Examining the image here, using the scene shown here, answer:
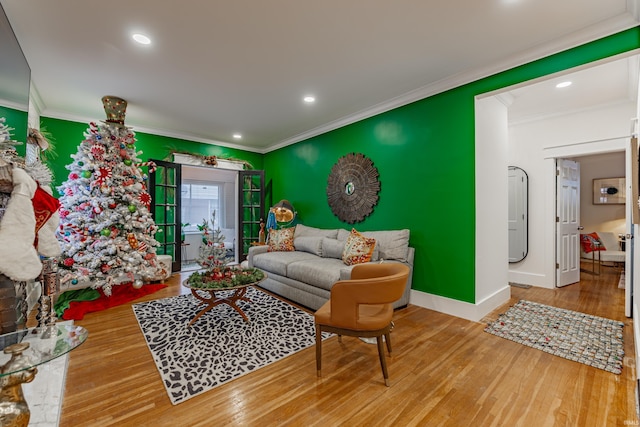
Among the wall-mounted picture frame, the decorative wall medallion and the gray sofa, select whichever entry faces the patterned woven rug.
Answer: the wall-mounted picture frame

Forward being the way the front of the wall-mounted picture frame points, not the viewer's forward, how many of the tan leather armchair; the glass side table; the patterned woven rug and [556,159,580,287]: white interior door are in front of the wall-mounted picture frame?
4

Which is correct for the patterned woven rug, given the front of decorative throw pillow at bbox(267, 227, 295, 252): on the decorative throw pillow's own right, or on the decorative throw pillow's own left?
on the decorative throw pillow's own left

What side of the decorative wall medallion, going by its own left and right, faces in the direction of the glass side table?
front

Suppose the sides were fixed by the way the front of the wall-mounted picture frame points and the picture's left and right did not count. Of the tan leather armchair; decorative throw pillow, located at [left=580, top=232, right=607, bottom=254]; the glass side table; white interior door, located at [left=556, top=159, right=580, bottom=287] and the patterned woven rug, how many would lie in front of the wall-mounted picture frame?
5

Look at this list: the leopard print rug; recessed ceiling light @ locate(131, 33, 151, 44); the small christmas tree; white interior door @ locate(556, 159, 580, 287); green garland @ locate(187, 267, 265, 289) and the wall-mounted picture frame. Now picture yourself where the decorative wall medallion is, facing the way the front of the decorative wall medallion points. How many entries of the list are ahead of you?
4

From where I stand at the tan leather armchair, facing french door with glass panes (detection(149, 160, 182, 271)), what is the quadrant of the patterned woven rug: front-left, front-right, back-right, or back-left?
back-right

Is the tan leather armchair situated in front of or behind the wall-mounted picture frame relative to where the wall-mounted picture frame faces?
in front
